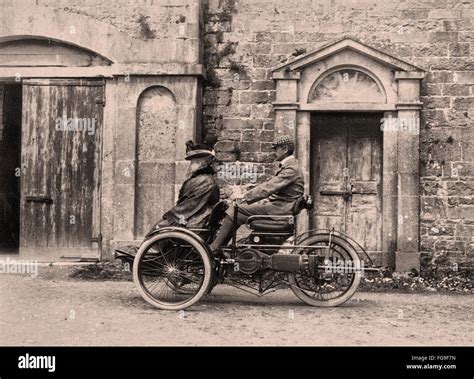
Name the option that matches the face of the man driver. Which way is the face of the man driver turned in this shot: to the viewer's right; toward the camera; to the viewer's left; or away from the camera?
to the viewer's left

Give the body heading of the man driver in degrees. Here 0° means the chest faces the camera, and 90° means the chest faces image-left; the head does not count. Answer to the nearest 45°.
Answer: approximately 90°

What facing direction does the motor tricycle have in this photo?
to the viewer's left
